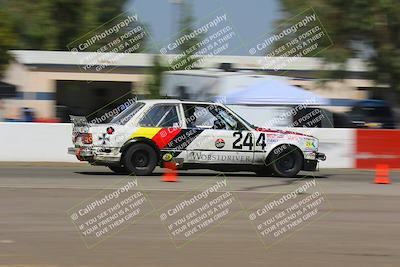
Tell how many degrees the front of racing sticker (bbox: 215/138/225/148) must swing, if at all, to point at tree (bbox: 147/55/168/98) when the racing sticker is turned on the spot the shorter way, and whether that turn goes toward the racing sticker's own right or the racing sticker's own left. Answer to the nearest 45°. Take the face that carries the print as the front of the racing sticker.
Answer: approximately 180°

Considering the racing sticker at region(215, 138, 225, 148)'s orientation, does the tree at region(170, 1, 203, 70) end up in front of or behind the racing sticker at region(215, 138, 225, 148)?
behind

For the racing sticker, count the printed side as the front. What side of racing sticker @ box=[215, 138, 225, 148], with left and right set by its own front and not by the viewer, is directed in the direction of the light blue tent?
back

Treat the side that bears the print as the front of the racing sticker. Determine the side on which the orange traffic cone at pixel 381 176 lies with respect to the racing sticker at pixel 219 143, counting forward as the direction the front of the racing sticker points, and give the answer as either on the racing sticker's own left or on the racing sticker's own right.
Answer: on the racing sticker's own left

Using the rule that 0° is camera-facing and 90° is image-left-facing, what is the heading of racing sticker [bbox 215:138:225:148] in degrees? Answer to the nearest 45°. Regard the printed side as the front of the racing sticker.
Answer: approximately 0°
